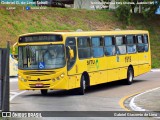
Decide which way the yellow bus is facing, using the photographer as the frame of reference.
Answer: facing the viewer and to the left of the viewer
